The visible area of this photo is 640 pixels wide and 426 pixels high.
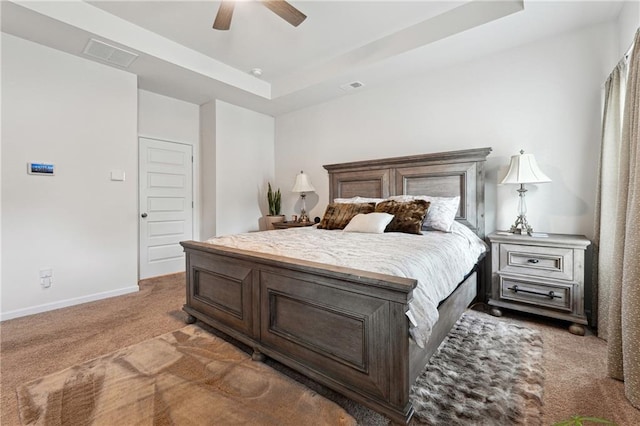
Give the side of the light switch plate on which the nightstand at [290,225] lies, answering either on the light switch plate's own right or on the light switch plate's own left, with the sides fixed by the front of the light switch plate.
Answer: on the light switch plate's own left

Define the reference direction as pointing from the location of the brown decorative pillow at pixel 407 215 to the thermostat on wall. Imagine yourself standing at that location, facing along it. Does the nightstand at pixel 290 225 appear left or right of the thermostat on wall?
right

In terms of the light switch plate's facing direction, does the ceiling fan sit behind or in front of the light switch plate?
in front

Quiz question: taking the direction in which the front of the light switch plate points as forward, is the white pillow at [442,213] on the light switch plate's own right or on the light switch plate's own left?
on the light switch plate's own left

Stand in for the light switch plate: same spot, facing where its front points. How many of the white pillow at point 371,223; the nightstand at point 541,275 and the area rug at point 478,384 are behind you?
0

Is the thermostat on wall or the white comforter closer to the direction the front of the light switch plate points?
the white comforter

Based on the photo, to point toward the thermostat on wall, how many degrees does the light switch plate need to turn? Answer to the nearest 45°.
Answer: approximately 90° to its right

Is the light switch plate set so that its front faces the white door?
no

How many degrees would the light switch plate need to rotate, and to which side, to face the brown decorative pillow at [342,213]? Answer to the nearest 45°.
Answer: approximately 45° to its left

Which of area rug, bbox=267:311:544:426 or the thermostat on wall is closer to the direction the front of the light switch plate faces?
the area rug

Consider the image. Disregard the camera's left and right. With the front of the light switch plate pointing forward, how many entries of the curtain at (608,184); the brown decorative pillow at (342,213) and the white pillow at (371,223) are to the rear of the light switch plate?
0

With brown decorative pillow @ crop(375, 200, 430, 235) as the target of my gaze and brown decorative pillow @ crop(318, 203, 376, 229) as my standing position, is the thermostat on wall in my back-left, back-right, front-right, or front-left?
back-right

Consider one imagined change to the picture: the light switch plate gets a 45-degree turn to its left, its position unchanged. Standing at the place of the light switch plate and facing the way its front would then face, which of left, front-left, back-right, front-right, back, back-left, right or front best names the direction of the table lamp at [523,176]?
front

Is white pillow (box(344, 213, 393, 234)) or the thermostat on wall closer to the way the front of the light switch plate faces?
the white pillow

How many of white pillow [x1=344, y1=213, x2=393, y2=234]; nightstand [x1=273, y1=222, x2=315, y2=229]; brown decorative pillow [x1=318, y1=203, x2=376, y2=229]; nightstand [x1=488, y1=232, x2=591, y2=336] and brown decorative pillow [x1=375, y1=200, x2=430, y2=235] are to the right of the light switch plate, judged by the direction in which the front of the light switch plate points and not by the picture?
0

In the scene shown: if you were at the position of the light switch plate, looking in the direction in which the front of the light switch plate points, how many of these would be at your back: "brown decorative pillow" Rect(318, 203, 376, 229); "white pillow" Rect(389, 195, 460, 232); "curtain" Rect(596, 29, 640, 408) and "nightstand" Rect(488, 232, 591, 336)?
0

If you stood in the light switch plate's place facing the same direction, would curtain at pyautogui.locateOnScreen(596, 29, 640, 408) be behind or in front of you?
in front
